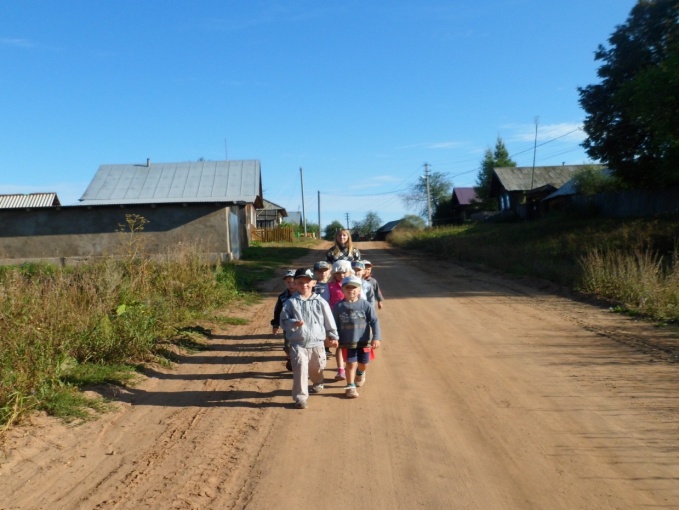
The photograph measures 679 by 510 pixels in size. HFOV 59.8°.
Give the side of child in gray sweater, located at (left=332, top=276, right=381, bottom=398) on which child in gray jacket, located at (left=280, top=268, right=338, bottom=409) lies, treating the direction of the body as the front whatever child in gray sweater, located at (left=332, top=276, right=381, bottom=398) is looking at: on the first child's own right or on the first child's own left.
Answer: on the first child's own right

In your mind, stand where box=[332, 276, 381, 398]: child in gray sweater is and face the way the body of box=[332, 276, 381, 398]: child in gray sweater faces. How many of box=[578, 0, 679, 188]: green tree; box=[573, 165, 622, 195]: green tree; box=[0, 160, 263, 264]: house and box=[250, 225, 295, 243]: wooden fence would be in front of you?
0

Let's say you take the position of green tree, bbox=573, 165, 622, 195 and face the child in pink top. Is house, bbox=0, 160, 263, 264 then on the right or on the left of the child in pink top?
right

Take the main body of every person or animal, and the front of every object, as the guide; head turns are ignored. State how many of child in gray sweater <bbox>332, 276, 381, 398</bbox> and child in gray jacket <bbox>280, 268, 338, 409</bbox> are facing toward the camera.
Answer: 2

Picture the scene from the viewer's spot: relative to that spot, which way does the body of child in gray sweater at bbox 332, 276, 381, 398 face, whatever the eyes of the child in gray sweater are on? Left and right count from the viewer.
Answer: facing the viewer

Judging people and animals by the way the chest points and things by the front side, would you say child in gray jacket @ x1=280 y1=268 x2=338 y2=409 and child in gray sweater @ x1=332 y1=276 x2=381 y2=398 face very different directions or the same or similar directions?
same or similar directions

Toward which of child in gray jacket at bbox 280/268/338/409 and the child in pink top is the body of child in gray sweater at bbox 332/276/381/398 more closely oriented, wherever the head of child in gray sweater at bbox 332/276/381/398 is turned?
the child in gray jacket

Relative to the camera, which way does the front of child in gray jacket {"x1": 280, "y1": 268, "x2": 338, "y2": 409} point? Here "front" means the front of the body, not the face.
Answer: toward the camera

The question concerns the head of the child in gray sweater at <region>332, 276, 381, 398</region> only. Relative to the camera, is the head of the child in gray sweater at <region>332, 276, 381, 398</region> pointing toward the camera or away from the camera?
toward the camera

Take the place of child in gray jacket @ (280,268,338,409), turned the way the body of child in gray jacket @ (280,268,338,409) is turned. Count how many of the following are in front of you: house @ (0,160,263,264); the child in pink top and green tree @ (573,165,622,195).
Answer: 0

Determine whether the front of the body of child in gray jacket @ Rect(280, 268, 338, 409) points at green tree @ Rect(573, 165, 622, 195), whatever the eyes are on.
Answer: no

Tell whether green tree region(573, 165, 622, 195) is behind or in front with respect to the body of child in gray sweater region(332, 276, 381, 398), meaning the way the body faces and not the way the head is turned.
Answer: behind

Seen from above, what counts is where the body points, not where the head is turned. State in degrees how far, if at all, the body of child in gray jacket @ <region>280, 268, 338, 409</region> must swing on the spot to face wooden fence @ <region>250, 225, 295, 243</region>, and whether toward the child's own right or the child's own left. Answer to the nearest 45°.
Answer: approximately 180°

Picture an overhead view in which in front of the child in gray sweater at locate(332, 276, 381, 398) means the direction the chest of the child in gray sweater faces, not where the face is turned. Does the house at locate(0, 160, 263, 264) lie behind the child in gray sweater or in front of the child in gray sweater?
behind

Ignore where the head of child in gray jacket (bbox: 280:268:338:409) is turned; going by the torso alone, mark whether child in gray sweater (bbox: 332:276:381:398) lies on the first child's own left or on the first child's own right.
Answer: on the first child's own left

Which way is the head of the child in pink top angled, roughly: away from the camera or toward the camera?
toward the camera

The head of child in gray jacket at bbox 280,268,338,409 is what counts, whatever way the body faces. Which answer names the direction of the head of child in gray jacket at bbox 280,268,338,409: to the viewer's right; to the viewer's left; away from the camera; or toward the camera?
toward the camera

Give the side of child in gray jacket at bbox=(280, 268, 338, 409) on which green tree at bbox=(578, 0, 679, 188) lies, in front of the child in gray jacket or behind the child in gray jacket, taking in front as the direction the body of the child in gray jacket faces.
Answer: behind
